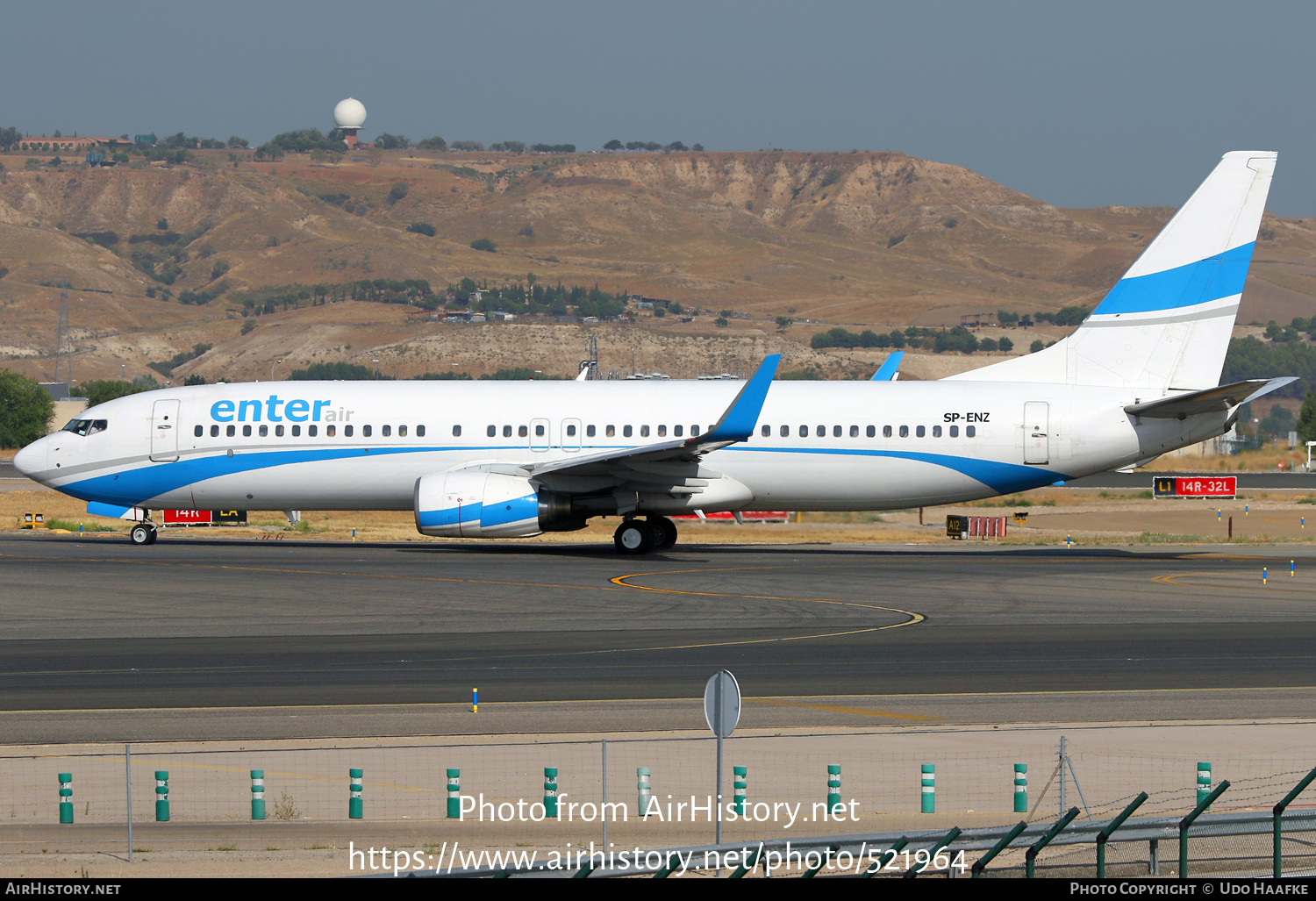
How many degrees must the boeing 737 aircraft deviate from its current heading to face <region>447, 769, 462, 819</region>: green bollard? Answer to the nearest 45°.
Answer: approximately 90° to its left

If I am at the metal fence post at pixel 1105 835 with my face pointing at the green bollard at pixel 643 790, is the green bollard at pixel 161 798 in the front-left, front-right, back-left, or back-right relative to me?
front-left

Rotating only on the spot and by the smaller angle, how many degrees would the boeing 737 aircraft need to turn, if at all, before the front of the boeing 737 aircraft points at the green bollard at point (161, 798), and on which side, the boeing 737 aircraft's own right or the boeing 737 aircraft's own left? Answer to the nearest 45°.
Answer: approximately 90° to the boeing 737 aircraft's own left

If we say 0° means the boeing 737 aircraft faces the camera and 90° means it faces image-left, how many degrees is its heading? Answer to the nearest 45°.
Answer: approximately 90°

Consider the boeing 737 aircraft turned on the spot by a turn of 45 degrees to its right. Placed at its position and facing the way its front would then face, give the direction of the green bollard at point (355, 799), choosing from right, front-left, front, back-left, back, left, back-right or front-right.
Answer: back-left

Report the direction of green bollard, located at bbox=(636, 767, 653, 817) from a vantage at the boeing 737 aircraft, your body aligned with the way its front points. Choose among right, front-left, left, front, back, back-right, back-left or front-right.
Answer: left

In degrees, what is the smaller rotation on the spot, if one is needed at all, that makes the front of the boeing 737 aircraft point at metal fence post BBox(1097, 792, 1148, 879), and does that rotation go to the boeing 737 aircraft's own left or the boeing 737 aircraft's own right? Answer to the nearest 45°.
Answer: approximately 90° to the boeing 737 aircraft's own left

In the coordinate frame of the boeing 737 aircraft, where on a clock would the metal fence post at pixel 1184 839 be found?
The metal fence post is roughly at 9 o'clock from the boeing 737 aircraft.

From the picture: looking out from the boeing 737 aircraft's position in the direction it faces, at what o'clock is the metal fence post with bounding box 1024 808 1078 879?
The metal fence post is roughly at 9 o'clock from the boeing 737 aircraft.

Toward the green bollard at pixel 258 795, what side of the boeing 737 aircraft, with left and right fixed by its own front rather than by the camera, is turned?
left

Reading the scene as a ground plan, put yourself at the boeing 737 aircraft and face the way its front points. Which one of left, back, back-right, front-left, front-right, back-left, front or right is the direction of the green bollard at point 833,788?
left

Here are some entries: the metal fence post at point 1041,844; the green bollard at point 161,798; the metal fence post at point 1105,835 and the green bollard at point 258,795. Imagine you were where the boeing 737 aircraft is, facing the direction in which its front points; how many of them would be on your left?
4

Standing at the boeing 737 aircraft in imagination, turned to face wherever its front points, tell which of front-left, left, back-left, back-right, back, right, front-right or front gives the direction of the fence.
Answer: left
